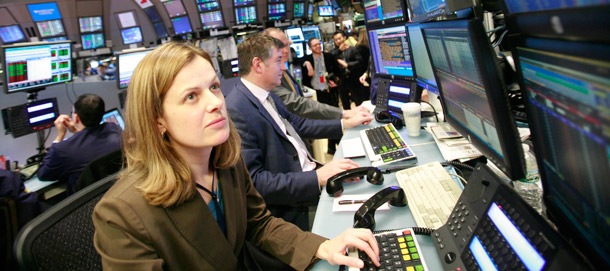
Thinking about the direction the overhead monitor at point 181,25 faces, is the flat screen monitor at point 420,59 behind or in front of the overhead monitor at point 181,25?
in front

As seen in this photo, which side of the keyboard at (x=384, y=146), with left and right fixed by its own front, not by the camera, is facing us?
left

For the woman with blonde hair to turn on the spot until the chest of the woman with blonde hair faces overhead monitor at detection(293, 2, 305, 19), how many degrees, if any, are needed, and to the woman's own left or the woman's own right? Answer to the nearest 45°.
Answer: approximately 135° to the woman's own left

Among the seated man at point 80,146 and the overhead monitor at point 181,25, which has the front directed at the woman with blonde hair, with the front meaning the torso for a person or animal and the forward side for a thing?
the overhead monitor

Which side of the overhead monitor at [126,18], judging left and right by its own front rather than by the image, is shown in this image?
front

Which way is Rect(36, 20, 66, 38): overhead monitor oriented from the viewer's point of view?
toward the camera

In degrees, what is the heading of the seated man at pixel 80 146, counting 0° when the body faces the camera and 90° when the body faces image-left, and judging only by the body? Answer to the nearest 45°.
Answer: approximately 135°

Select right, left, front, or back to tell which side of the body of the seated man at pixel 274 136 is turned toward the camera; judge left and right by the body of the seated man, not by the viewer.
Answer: right

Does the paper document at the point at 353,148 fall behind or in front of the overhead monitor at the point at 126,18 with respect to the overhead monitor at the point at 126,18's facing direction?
in front

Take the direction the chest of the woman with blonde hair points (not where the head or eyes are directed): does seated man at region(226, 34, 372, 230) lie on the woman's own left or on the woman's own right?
on the woman's own left

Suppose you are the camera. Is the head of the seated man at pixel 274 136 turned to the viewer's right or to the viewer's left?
to the viewer's right

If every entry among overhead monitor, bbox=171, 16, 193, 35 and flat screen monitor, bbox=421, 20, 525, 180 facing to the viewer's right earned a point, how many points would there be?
0
